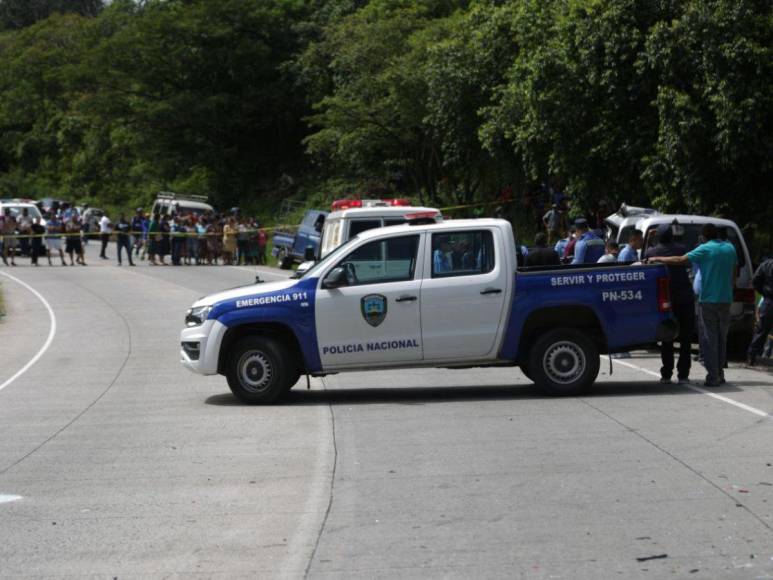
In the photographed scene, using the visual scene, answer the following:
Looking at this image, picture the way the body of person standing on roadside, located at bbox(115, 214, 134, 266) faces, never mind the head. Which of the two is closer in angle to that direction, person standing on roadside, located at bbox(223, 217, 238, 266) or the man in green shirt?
the man in green shirt

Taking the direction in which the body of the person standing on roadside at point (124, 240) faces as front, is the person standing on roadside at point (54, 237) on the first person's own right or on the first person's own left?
on the first person's own right

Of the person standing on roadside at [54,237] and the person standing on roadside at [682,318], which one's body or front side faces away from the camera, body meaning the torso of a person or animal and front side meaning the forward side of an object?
the person standing on roadside at [682,318]

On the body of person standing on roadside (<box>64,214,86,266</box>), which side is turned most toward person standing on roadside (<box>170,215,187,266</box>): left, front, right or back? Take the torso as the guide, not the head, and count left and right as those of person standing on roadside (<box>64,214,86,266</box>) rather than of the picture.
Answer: left

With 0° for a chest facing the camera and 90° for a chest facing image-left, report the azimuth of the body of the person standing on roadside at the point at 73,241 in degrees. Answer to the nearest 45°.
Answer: approximately 0°

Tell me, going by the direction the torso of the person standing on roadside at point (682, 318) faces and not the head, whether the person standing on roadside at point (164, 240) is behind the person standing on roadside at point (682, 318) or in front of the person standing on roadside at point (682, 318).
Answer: in front

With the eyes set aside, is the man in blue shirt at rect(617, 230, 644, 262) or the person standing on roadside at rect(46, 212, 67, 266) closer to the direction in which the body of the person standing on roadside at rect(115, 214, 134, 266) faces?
the man in blue shirt

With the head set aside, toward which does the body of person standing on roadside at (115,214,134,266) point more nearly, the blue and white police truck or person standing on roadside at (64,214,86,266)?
the blue and white police truck

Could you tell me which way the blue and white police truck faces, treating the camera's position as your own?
facing to the left of the viewer

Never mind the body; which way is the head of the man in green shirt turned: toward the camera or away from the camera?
away from the camera
